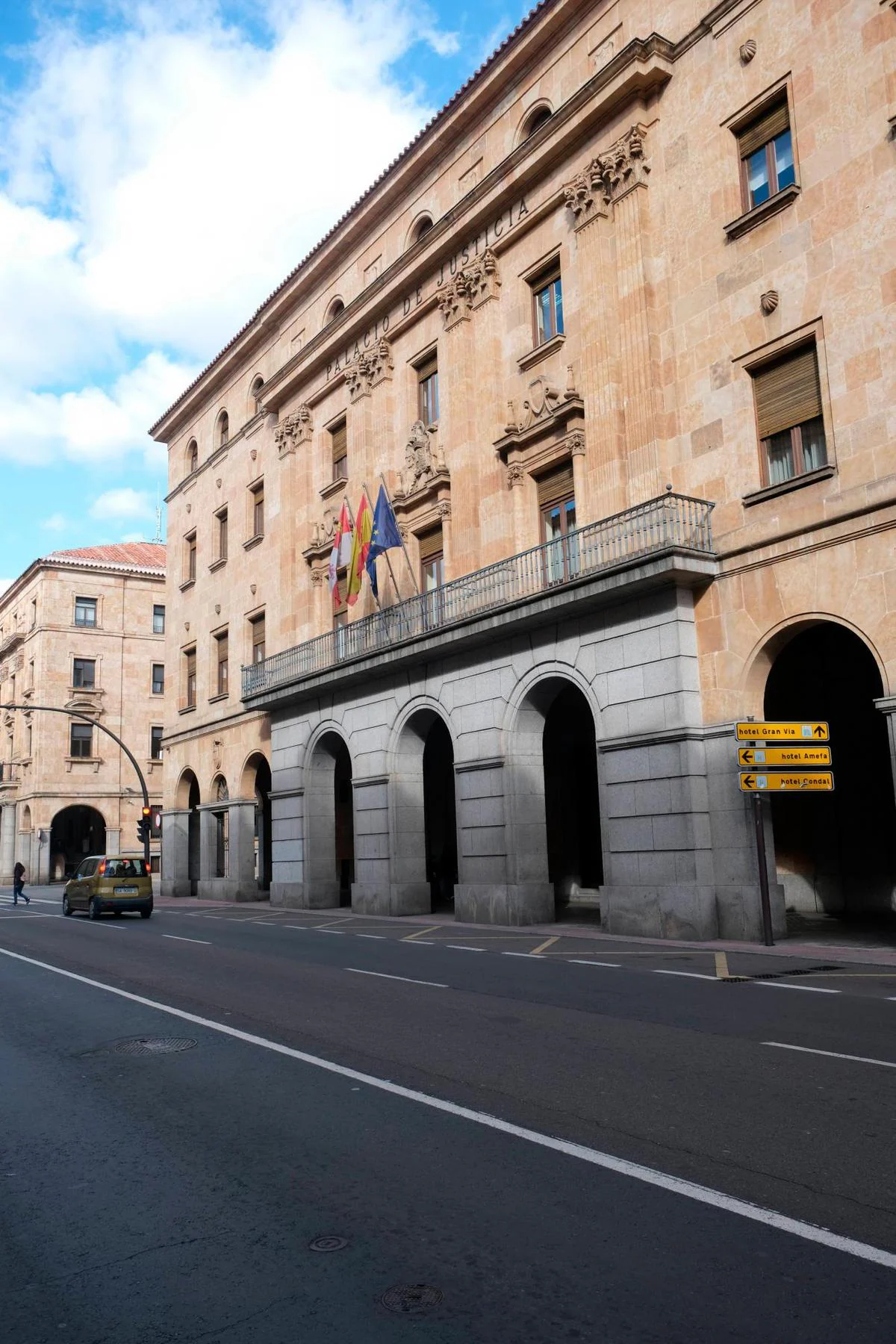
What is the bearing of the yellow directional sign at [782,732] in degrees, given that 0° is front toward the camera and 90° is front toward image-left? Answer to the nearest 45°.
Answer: approximately 0°

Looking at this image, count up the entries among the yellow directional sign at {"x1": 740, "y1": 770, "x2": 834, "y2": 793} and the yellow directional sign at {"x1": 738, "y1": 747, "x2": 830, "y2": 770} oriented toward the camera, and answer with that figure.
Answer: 2

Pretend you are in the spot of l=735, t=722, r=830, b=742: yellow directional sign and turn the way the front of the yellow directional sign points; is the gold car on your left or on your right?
on your right

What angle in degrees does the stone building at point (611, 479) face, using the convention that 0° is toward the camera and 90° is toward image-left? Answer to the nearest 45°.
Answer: approximately 45°

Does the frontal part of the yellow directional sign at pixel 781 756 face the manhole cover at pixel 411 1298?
yes
